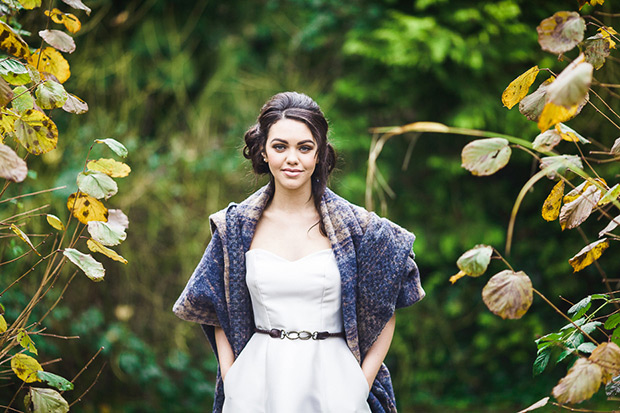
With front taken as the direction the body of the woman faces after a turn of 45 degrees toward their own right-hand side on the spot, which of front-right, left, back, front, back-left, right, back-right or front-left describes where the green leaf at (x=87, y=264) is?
front

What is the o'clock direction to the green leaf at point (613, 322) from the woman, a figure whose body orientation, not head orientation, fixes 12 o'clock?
The green leaf is roughly at 10 o'clock from the woman.

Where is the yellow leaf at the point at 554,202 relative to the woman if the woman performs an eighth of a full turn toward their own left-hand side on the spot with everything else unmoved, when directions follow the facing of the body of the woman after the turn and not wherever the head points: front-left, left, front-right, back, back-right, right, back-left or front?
front

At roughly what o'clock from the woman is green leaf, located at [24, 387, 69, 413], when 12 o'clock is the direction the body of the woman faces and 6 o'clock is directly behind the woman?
The green leaf is roughly at 2 o'clock from the woman.

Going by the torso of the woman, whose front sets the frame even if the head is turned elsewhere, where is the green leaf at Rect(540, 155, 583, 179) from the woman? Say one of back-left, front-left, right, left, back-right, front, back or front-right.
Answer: front-left

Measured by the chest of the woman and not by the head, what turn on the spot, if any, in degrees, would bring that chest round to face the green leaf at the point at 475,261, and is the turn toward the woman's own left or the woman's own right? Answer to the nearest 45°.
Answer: approximately 45° to the woman's own left

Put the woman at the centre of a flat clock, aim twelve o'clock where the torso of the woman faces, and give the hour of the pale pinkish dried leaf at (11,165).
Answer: The pale pinkish dried leaf is roughly at 1 o'clock from the woman.

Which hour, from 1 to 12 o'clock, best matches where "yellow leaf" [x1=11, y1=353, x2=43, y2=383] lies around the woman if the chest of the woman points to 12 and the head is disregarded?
The yellow leaf is roughly at 2 o'clock from the woman.

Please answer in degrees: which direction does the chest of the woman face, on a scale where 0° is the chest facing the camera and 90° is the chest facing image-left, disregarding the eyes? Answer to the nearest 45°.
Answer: approximately 0°

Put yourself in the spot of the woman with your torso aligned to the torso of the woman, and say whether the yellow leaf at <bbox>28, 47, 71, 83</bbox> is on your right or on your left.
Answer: on your right

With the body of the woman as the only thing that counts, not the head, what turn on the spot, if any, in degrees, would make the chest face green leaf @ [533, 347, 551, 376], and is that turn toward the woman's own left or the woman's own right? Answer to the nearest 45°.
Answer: approximately 45° to the woman's own left
